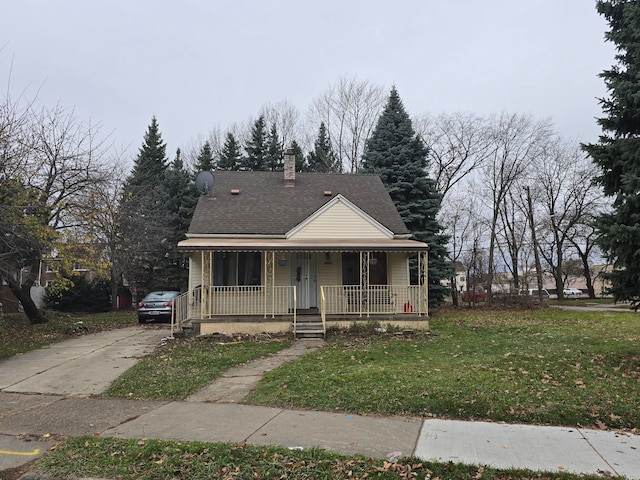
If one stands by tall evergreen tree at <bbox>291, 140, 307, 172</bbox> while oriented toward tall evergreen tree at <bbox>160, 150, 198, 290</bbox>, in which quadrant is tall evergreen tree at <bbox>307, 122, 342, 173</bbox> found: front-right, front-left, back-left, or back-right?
back-left

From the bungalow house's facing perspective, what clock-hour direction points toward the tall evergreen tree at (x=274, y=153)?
The tall evergreen tree is roughly at 6 o'clock from the bungalow house.

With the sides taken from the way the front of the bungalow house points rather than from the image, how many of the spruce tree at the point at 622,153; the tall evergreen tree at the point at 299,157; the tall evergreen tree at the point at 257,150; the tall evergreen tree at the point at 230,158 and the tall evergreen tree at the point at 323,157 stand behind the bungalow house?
4

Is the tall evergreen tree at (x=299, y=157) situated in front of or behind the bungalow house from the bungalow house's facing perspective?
behind

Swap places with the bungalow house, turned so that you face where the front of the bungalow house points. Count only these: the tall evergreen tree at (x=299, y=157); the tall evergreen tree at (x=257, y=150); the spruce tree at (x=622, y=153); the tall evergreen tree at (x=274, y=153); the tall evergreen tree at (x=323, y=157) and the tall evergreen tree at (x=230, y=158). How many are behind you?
5

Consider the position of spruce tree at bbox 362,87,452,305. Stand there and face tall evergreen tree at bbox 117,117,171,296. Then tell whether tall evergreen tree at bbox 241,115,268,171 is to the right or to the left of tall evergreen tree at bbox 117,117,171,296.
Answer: right

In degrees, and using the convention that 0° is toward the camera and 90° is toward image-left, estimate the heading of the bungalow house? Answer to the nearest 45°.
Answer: approximately 0°

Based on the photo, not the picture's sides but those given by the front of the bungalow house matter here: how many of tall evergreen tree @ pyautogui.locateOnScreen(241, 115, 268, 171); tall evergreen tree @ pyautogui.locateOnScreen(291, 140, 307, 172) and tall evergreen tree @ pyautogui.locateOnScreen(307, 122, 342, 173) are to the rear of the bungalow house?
3

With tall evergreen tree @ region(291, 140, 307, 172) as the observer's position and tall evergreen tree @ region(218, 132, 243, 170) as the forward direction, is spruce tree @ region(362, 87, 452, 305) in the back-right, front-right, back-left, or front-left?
back-left

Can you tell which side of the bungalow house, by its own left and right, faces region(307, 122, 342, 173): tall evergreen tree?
back

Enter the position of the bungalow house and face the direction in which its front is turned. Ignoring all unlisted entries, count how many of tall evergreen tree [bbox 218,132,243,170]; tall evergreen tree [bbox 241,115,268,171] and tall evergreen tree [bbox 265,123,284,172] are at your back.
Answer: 3

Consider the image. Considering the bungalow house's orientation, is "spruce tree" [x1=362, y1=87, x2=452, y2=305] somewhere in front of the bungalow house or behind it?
behind

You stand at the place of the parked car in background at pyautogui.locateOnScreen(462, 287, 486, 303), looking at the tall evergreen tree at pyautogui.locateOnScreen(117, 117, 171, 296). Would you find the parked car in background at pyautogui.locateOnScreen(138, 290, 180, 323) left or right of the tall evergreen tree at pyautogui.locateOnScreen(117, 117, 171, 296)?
left

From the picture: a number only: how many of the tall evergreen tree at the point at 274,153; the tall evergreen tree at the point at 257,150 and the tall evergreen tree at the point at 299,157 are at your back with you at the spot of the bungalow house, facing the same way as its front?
3

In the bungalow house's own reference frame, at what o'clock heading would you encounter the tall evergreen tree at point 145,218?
The tall evergreen tree is roughly at 5 o'clock from the bungalow house.

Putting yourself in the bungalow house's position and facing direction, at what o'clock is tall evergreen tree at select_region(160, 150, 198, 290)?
The tall evergreen tree is roughly at 5 o'clock from the bungalow house.
